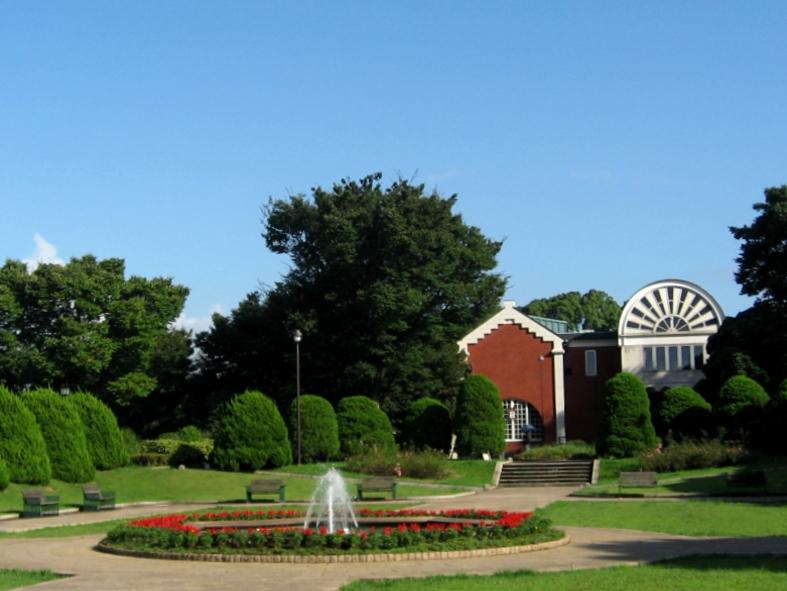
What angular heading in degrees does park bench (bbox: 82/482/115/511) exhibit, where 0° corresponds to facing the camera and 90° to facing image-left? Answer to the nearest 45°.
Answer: approximately 315°

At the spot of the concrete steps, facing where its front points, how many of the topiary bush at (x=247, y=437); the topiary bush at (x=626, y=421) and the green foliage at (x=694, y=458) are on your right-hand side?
1

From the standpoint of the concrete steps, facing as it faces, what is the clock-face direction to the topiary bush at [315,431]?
The topiary bush is roughly at 3 o'clock from the concrete steps.

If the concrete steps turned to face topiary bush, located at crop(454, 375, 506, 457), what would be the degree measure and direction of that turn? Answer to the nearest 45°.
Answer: approximately 135° to its right

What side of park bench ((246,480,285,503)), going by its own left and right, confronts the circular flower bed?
front

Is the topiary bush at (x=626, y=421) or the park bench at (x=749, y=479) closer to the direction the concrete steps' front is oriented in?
the park bench

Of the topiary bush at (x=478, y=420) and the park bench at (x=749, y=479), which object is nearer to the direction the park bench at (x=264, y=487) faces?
the park bench

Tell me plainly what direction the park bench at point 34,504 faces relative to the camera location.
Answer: facing the viewer and to the right of the viewer

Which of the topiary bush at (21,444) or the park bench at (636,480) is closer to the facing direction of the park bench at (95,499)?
the park bench

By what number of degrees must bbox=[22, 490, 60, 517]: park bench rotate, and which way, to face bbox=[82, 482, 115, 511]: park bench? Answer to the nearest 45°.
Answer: approximately 90° to its left

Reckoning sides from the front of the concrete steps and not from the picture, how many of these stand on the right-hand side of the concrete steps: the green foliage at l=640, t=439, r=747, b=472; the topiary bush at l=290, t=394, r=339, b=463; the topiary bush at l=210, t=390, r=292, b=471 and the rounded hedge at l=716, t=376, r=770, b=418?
2

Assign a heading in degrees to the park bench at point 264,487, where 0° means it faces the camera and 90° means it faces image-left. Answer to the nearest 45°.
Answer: approximately 0°

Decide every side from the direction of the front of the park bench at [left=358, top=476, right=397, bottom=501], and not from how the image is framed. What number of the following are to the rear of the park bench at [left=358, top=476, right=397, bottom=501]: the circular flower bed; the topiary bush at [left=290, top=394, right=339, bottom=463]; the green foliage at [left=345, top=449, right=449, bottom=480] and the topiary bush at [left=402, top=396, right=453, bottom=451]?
3
